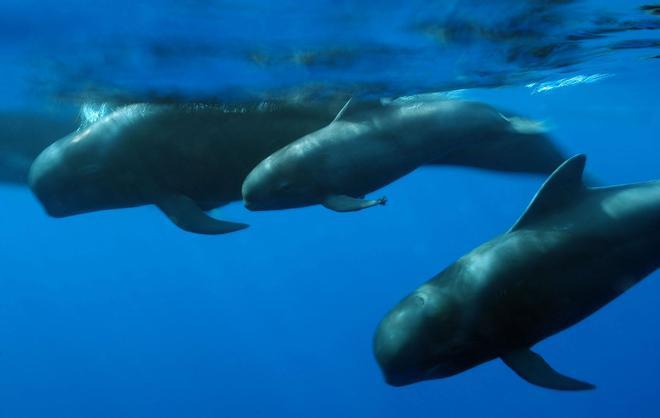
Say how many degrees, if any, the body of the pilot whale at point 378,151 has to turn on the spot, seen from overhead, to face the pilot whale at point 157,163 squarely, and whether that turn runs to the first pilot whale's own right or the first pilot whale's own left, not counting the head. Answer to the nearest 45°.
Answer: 0° — it already faces it

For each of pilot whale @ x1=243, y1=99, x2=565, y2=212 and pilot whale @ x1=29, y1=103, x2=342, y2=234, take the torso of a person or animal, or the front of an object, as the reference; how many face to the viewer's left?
2

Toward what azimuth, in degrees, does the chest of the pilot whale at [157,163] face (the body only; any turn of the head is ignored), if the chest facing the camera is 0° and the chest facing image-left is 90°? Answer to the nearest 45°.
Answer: approximately 90°

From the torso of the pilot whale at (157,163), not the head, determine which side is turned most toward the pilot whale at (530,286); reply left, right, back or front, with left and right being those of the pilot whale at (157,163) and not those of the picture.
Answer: back

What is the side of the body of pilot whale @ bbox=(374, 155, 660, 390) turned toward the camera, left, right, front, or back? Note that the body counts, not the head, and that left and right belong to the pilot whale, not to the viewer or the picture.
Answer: left

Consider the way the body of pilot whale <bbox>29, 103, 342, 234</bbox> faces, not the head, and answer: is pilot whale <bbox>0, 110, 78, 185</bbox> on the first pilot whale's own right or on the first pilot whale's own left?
on the first pilot whale's own right

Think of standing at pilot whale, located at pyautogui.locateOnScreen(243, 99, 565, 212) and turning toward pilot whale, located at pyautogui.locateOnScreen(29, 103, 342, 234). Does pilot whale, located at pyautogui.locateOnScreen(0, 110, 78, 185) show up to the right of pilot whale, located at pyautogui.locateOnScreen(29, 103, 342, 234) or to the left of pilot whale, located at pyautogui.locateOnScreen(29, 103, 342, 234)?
right

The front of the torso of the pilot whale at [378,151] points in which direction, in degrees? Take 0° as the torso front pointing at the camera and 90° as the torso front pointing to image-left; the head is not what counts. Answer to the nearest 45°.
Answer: approximately 90°
